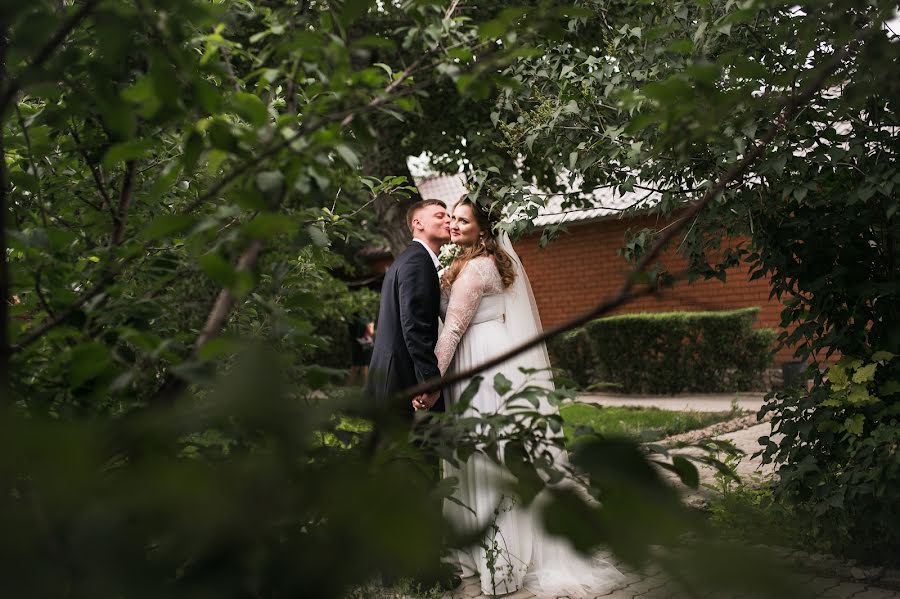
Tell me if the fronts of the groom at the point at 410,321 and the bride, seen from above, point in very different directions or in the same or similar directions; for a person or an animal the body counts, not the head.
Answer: very different directions

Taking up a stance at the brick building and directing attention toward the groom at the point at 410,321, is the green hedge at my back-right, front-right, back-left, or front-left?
front-left

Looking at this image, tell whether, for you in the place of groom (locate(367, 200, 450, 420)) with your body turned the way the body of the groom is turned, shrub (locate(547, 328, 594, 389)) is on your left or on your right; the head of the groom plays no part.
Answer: on your left

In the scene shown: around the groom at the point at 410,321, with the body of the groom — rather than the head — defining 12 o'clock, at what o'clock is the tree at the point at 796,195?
The tree is roughly at 1 o'clock from the groom.

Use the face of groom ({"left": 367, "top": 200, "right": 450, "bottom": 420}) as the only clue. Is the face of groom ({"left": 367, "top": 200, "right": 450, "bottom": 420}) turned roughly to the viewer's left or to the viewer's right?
to the viewer's right

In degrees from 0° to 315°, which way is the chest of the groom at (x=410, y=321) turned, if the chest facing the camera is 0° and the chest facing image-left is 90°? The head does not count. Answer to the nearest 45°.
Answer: approximately 270°

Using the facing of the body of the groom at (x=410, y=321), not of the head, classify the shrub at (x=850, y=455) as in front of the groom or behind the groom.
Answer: in front

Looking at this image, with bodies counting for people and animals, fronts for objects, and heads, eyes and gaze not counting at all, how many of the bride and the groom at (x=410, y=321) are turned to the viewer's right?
1
